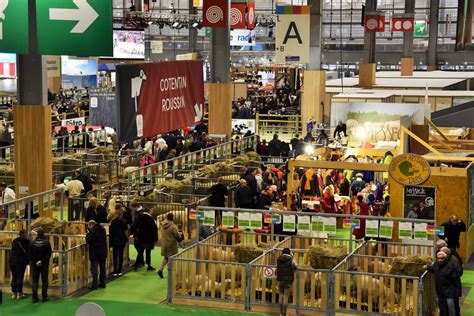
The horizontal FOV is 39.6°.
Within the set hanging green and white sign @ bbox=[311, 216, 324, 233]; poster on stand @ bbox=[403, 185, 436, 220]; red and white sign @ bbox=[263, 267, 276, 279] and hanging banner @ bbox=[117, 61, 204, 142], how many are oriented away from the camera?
0

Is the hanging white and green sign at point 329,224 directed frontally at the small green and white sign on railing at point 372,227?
no

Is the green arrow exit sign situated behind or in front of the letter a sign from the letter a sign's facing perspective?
in front

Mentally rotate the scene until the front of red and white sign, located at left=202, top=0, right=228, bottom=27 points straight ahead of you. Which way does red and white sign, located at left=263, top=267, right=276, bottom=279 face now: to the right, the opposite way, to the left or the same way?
the same way

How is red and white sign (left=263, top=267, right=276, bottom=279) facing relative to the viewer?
toward the camera

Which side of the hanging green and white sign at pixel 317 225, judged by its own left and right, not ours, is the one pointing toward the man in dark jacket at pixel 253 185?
back

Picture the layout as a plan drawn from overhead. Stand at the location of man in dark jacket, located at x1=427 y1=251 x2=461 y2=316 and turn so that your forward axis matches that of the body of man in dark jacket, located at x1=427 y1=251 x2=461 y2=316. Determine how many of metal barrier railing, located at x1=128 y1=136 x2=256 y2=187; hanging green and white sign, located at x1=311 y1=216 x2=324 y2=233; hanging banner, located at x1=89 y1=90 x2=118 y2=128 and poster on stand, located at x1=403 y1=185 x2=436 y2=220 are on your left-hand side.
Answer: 0

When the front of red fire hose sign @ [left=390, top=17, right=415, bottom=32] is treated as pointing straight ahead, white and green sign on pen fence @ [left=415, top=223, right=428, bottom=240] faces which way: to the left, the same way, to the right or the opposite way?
the same way

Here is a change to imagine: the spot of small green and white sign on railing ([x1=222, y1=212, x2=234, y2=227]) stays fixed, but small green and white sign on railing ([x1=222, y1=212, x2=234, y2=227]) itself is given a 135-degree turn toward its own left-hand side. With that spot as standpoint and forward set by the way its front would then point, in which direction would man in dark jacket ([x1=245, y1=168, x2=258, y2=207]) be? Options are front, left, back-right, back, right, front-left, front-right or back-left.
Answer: front-left

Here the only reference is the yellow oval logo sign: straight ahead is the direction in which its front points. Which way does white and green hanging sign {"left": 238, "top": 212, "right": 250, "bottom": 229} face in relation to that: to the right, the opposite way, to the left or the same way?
the same way

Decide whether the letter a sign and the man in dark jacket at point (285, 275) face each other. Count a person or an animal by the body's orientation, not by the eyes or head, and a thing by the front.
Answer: yes

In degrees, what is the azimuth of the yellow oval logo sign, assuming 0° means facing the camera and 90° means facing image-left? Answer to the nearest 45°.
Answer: approximately 0°

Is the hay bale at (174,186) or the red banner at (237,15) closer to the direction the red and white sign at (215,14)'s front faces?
the hay bale
